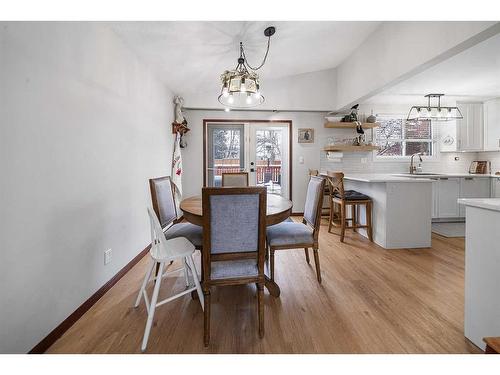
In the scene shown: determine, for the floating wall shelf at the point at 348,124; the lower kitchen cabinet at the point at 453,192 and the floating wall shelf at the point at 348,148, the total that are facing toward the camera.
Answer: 3

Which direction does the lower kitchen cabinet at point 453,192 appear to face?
toward the camera

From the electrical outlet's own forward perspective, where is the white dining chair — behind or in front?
in front

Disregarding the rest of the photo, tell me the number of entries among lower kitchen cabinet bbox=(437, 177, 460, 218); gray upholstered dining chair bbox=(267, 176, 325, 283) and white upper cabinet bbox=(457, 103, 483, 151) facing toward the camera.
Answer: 2

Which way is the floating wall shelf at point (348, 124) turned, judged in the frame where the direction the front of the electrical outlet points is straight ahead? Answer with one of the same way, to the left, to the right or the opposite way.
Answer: to the right

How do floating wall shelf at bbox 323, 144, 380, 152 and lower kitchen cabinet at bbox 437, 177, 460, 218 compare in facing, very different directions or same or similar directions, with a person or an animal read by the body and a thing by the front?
same or similar directions

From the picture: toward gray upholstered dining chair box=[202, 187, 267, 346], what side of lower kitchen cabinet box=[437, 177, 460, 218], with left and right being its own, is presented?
front

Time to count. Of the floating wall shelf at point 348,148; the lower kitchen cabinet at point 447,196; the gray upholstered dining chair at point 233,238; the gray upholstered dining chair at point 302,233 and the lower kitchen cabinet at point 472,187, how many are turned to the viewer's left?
1

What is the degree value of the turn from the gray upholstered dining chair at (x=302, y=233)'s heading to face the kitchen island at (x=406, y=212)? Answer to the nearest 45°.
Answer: approximately 135° to its right

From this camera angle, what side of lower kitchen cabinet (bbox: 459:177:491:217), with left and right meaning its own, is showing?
front

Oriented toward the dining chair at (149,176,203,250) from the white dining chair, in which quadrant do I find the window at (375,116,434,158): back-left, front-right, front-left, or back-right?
front-right

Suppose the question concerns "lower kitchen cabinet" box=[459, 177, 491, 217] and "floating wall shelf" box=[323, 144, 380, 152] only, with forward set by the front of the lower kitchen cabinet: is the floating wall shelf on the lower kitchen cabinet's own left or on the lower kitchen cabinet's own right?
on the lower kitchen cabinet's own right

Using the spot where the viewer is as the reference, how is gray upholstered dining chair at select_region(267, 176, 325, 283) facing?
facing to the left of the viewer

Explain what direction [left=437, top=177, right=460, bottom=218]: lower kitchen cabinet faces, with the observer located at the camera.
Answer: facing the viewer

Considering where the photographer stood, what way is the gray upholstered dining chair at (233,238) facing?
facing away from the viewer

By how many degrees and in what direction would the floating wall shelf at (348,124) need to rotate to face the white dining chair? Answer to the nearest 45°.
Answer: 0° — it already faces it
